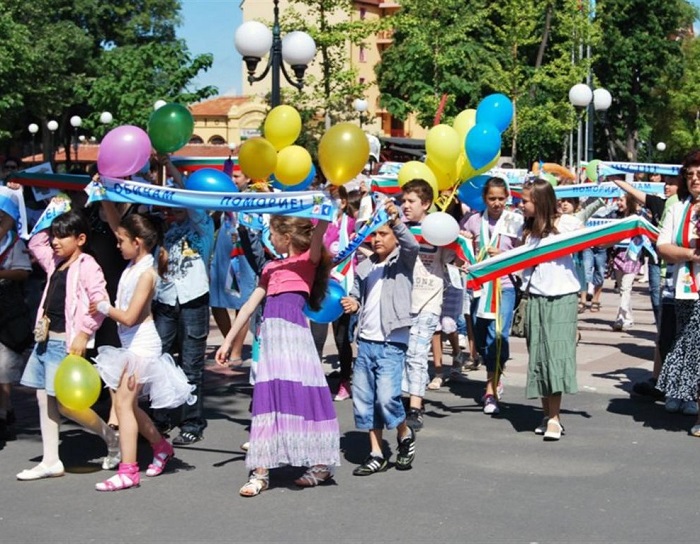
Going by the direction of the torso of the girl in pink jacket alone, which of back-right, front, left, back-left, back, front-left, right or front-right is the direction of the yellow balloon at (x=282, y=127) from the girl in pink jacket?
back

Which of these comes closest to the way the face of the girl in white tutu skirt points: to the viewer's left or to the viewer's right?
to the viewer's left

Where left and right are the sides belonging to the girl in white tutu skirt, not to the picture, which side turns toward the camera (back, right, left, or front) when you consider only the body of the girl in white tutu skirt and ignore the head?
left

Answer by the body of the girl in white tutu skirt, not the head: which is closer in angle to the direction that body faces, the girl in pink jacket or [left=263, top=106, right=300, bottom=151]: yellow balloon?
the girl in pink jacket

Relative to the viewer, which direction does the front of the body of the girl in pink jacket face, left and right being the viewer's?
facing the viewer and to the left of the viewer

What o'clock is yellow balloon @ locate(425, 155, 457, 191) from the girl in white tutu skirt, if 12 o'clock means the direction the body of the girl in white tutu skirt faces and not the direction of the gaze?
The yellow balloon is roughly at 5 o'clock from the girl in white tutu skirt.

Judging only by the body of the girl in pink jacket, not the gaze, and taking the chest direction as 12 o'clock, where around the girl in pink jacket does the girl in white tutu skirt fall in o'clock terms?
The girl in white tutu skirt is roughly at 9 o'clock from the girl in pink jacket.

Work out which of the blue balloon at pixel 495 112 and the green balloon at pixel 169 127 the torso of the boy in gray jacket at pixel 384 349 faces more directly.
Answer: the green balloon
